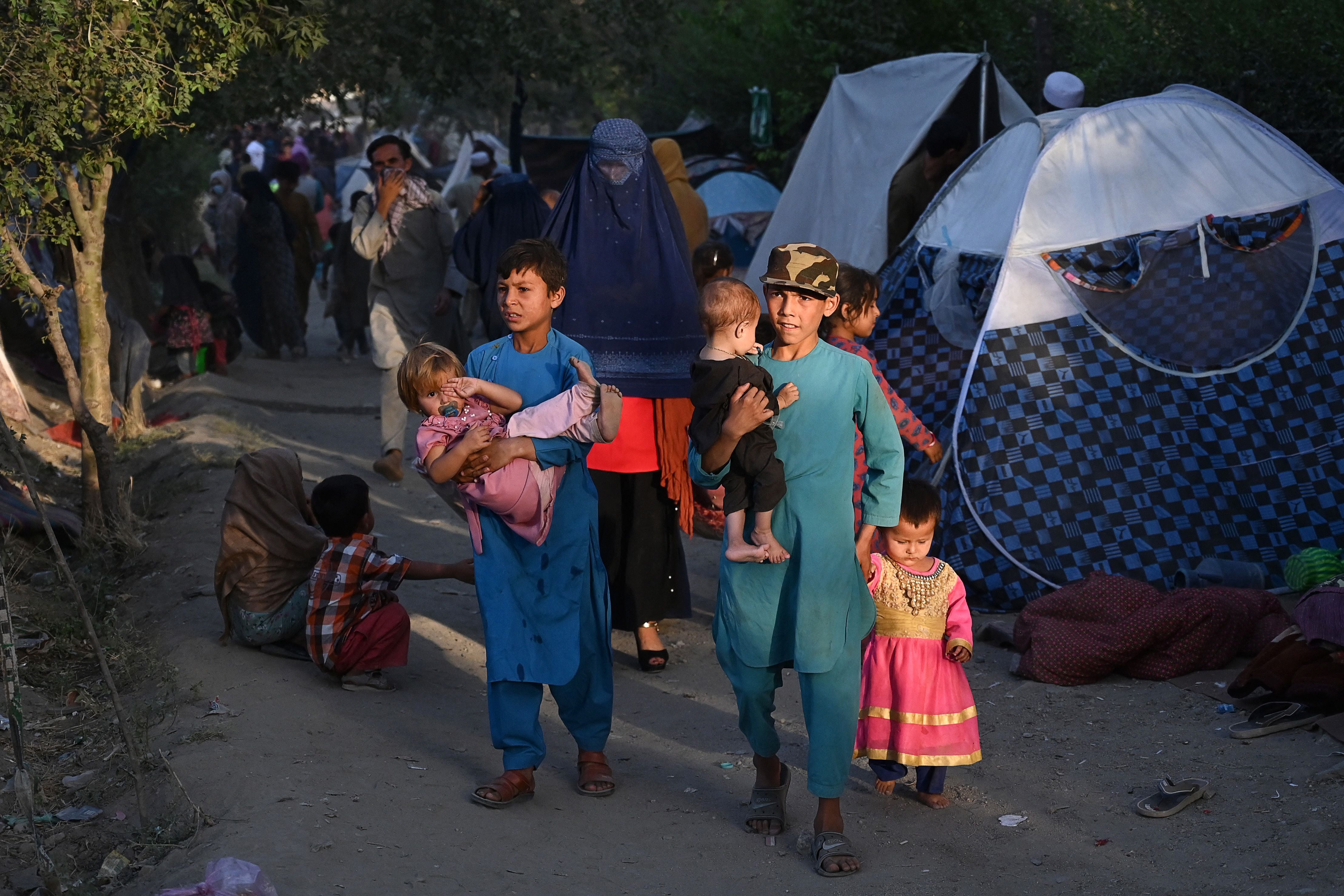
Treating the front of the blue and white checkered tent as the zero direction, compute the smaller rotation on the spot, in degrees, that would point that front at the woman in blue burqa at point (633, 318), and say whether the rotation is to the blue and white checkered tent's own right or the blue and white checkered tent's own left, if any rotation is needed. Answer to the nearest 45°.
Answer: approximately 45° to the blue and white checkered tent's own right

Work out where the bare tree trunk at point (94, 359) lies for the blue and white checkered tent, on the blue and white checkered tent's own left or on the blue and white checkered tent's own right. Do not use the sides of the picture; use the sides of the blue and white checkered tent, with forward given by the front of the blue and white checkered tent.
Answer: on the blue and white checkered tent's own right

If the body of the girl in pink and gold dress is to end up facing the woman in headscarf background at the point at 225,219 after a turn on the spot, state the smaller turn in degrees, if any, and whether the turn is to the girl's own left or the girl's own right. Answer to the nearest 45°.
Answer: approximately 135° to the girl's own right

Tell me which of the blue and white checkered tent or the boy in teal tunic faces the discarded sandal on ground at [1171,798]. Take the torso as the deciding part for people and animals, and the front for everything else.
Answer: the blue and white checkered tent

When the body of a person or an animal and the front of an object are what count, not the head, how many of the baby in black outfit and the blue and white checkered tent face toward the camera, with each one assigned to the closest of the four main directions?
1

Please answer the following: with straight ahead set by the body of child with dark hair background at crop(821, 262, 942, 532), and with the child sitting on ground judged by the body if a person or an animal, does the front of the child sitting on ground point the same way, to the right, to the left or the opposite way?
to the left

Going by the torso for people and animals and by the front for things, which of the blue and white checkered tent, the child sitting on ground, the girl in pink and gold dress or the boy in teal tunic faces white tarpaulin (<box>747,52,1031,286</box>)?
the child sitting on ground

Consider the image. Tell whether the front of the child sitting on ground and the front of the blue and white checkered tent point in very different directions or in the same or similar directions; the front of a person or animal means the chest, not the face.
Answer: very different directions

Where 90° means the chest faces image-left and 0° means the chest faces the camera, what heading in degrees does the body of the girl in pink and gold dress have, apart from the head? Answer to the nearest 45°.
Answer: approximately 0°
